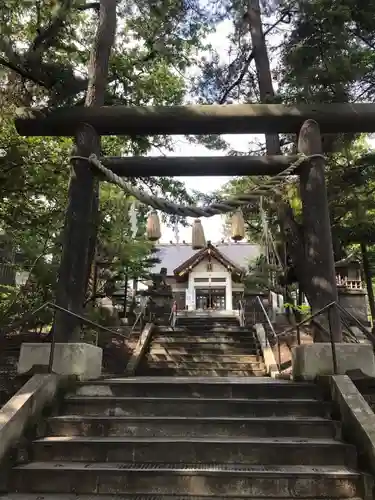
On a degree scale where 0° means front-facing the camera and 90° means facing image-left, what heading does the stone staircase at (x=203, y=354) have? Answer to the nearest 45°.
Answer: approximately 0°

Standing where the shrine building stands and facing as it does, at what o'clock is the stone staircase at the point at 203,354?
The stone staircase is roughly at 12 o'clock from the shrine building.

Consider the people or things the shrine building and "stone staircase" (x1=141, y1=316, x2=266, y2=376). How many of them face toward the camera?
2

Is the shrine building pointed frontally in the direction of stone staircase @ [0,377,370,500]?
yes

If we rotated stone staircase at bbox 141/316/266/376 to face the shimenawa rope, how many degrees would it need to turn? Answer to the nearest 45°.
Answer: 0° — it already faces it

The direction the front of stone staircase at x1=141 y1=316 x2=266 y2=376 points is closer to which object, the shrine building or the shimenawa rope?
the shimenawa rope

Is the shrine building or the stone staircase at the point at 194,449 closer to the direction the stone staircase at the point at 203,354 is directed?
the stone staircase

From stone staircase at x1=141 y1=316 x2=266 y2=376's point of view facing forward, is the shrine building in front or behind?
behind

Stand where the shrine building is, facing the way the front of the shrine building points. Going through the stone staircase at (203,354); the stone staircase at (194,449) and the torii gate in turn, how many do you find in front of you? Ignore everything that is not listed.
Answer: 3

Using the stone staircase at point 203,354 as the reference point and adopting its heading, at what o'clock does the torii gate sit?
The torii gate is roughly at 12 o'clock from the stone staircase.
